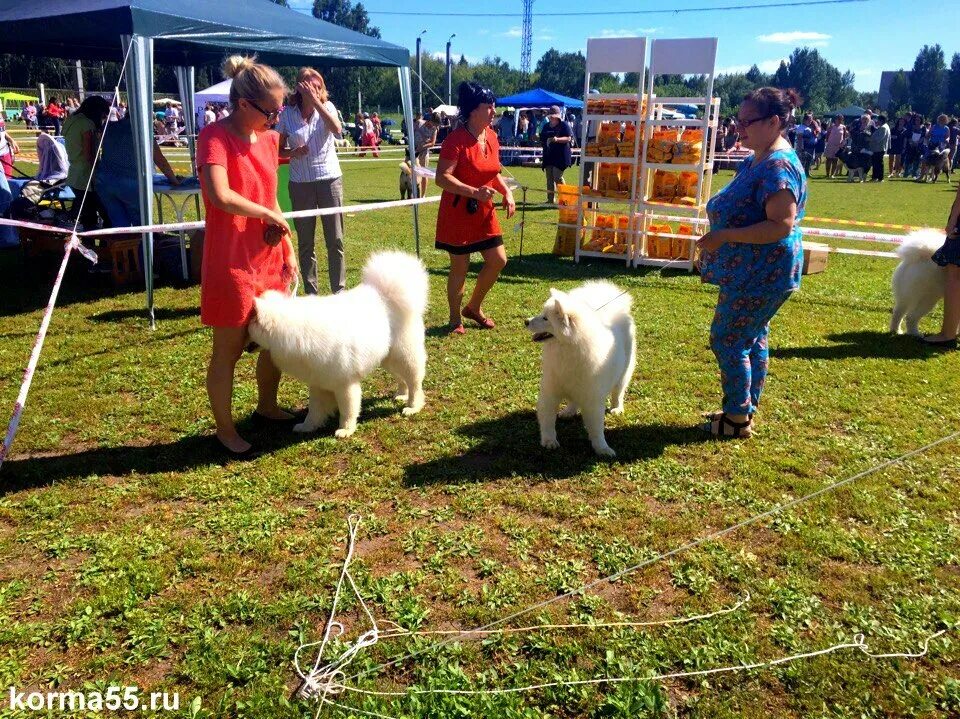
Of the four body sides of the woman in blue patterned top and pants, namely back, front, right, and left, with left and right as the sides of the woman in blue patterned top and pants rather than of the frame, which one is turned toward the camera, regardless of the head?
left

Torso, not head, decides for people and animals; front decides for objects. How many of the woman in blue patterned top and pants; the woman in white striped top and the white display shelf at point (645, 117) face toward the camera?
2

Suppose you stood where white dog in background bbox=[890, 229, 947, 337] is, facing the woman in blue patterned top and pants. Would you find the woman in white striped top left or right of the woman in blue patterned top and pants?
right

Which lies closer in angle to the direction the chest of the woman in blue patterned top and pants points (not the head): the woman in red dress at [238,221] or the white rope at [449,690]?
the woman in red dress

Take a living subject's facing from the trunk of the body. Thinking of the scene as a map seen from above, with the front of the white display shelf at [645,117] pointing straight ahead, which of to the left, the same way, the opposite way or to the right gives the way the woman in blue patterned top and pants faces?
to the right

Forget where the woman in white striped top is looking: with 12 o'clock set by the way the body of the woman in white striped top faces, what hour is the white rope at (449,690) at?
The white rope is roughly at 12 o'clock from the woman in white striped top.

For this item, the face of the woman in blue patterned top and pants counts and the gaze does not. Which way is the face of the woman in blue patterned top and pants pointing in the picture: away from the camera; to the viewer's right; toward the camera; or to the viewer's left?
to the viewer's left

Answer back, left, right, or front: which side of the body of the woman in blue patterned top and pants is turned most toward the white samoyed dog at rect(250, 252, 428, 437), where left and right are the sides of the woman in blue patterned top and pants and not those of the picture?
front

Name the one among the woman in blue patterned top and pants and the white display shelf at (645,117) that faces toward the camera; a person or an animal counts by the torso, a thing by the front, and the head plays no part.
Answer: the white display shelf

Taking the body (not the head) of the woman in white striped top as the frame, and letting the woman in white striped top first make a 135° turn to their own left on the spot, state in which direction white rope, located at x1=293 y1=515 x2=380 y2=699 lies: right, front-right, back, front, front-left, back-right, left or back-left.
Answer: back-right

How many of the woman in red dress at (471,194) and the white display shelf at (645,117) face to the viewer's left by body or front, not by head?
0

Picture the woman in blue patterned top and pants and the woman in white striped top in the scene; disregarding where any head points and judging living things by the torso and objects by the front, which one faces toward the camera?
the woman in white striped top

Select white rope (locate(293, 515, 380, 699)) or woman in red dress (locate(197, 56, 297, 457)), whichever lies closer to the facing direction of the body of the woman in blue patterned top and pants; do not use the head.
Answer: the woman in red dress

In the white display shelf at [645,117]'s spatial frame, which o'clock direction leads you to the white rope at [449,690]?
The white rope is roughly at 12 o'clock from the white display shelf.

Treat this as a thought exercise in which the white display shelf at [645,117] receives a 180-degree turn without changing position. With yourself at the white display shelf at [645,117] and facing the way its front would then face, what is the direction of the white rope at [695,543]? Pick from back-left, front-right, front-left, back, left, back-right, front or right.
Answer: back

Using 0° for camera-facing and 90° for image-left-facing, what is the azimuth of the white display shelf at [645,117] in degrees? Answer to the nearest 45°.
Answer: approximately 0°

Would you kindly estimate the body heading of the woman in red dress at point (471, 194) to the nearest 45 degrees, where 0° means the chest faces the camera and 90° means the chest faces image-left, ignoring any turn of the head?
approximately 315°
